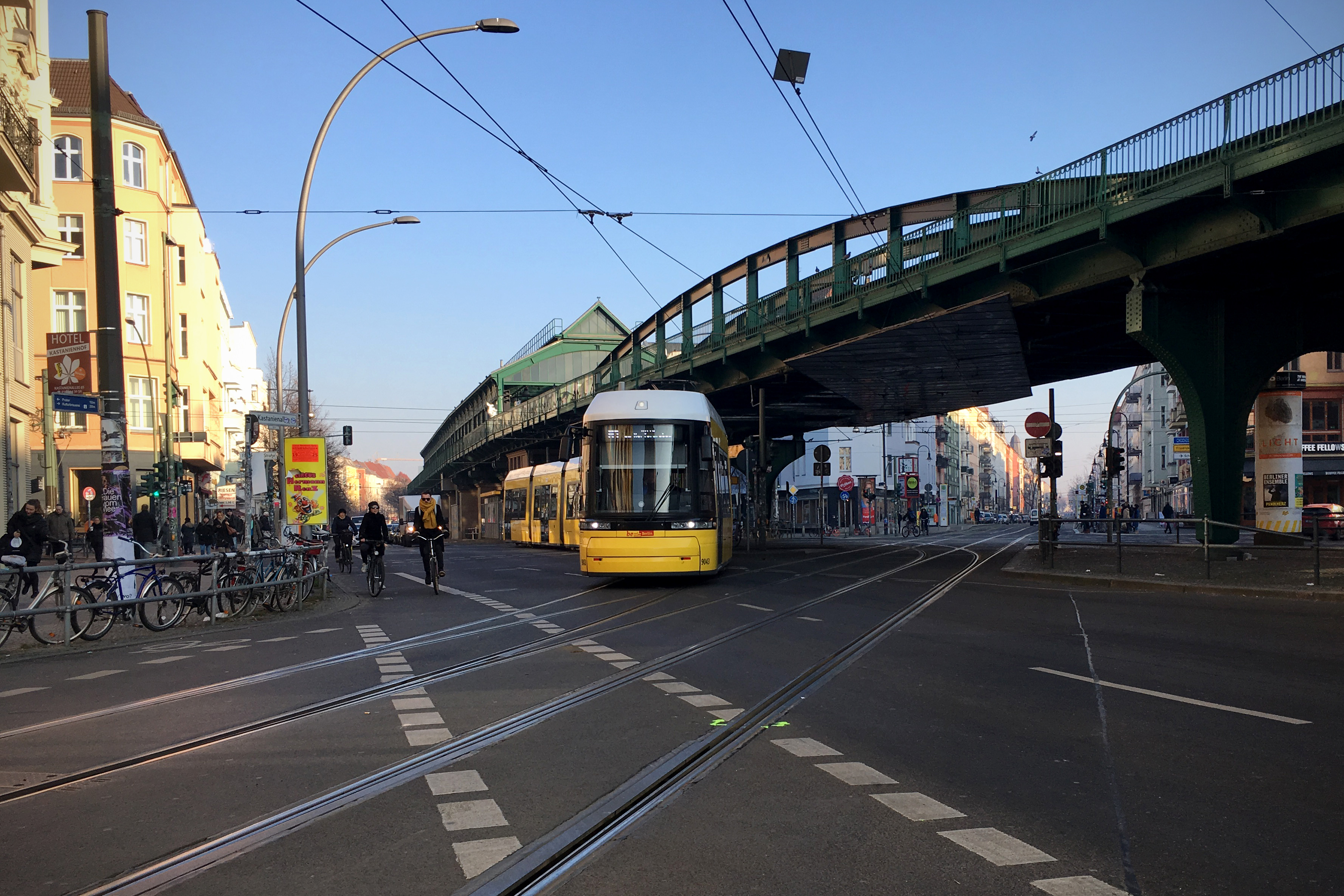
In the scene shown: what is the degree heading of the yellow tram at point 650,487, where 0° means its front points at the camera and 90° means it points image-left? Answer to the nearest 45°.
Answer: approximately 0°

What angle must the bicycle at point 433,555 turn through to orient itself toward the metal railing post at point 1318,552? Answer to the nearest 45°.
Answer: approximately 45° to its left

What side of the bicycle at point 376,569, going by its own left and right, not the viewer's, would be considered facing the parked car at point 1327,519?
left

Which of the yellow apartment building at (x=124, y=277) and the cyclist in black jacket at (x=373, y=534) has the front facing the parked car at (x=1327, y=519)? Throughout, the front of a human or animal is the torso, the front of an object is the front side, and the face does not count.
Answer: the yellow apartment building

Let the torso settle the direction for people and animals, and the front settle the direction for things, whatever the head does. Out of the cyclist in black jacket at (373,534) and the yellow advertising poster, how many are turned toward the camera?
2

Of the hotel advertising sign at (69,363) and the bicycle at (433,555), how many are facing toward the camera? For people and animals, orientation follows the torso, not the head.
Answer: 2

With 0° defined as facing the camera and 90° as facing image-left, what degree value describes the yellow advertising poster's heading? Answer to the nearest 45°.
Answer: approximately 0°
